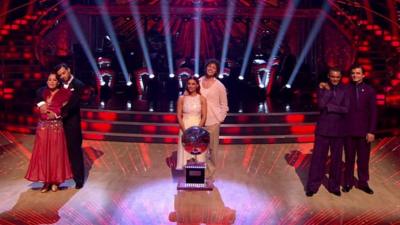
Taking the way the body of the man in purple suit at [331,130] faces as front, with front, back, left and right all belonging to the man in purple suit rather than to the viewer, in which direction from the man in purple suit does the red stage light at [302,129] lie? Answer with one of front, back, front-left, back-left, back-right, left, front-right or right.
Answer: back

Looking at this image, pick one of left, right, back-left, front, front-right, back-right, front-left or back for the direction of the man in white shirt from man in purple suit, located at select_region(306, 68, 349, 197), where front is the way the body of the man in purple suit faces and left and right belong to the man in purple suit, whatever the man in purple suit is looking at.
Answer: right

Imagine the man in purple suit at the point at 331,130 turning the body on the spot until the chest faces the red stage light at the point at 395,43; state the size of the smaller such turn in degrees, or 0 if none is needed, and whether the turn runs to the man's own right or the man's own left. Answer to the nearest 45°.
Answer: approximately 180°

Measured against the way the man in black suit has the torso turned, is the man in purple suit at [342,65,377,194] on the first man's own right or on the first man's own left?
on the first man's own left

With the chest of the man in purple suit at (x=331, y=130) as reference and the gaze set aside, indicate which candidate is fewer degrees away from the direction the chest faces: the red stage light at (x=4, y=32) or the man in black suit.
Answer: the man in black suit

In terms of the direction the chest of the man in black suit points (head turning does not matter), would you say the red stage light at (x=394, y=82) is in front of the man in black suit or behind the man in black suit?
behind

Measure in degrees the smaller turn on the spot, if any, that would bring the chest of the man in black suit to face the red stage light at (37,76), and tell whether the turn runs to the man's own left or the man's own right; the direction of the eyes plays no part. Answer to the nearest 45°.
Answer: approximately 135° to the man's own right

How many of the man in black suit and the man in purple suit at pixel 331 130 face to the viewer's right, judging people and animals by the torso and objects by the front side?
0

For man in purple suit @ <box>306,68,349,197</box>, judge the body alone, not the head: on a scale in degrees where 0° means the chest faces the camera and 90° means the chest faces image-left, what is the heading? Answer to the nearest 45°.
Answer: approximately 0°

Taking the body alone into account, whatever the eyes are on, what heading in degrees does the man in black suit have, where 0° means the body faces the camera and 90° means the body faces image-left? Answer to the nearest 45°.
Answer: approximately 45°

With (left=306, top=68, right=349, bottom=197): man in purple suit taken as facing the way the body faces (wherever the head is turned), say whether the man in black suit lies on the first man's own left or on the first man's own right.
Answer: on the first man's own right
